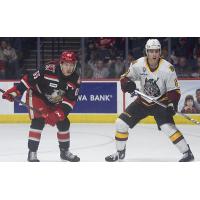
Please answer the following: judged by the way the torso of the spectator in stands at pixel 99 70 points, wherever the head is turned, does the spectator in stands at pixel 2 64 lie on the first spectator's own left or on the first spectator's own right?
on the first spectator's own right

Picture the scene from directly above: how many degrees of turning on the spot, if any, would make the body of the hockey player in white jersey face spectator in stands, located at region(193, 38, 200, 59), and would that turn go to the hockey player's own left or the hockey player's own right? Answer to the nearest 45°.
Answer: approximately 180°

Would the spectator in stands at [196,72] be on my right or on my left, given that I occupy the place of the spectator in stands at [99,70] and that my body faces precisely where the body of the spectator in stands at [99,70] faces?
on my left
